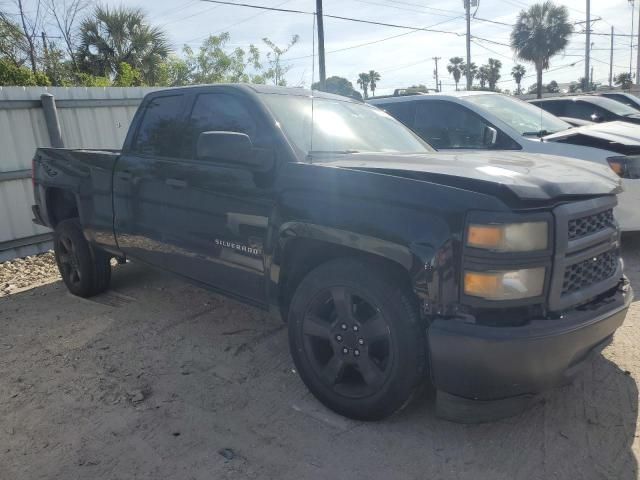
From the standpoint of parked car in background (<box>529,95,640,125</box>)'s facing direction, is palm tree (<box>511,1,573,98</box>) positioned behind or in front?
behind

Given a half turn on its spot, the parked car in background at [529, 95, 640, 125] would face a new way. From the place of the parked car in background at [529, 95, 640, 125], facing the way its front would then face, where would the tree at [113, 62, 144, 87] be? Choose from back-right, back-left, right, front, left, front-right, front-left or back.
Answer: front-left

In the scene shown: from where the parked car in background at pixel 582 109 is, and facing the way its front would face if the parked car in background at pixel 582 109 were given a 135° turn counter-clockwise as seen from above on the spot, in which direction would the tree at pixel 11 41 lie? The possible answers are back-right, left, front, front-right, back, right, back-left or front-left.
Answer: left

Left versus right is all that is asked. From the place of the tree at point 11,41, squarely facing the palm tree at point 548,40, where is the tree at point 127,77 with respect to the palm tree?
right

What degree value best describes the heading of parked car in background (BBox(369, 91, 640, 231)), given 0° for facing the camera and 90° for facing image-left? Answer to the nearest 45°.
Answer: approximately 315°

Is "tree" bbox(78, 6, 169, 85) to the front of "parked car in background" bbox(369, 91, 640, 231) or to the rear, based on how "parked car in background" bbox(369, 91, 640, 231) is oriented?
to the rear

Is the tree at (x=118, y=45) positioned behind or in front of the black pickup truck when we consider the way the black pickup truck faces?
behind

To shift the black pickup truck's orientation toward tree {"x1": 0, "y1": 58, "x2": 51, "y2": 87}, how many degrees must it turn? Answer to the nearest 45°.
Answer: approximately 180°

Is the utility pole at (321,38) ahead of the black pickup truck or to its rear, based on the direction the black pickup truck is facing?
to the rear

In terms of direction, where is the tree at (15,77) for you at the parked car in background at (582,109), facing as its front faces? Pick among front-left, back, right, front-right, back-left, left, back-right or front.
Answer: back-right

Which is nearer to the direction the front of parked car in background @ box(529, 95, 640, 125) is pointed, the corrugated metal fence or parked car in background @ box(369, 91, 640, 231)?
the parked car in background

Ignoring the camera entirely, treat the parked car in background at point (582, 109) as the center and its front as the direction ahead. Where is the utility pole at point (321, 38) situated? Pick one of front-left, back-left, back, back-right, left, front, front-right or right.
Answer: back
